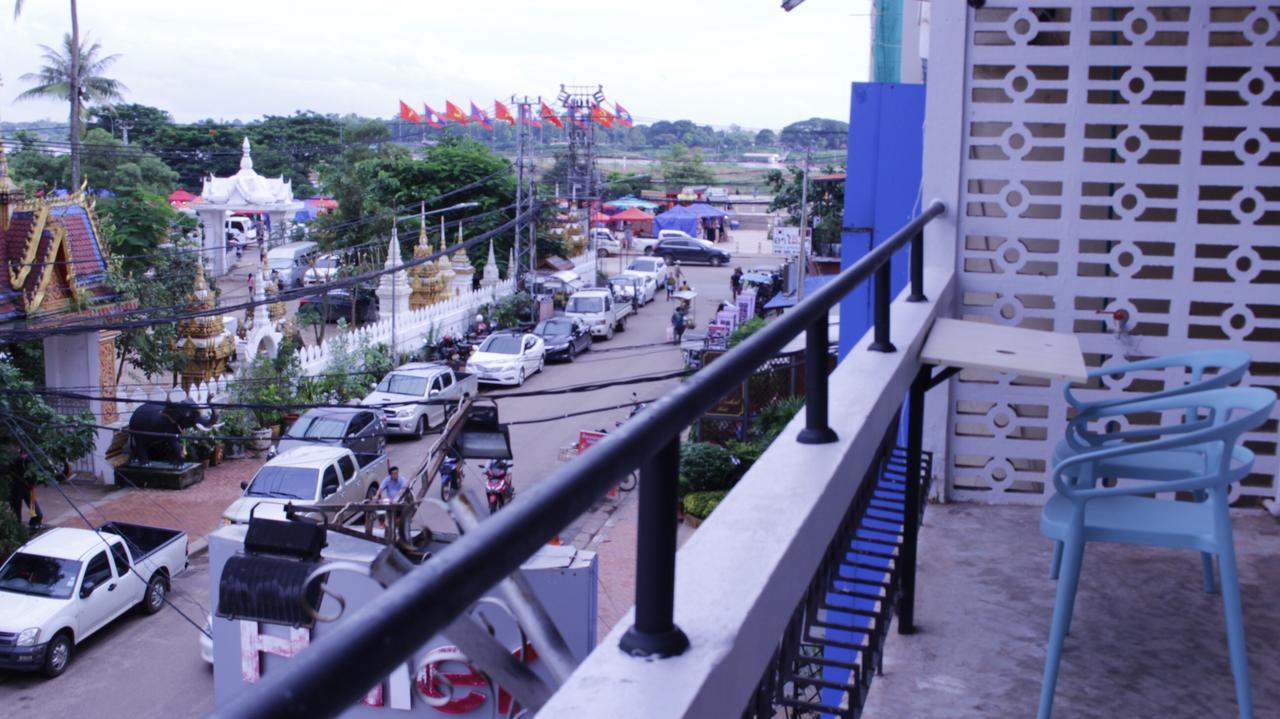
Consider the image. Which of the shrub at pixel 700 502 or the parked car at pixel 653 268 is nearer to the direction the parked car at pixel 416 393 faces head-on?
the shrub

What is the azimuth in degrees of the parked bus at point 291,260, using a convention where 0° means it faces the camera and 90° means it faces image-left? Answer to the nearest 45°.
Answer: approximately 45°

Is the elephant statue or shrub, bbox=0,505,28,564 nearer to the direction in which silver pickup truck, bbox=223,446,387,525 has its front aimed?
the shrub

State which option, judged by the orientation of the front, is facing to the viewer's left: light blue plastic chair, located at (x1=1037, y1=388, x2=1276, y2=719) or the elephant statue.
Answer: the light blue plastic chair

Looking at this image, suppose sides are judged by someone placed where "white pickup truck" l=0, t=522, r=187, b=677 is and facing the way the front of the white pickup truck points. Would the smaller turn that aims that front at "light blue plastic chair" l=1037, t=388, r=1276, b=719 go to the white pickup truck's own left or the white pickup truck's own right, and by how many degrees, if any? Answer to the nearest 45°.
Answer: approximately 45° to the white pickup truck's own left

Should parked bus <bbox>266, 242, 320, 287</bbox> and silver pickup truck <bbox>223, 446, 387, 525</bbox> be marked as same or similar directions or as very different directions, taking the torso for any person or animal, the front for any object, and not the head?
same or similar directions

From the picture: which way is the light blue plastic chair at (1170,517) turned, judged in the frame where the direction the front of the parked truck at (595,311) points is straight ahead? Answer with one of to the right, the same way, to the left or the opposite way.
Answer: to the right

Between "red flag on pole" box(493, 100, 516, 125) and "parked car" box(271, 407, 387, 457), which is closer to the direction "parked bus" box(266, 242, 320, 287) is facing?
the parked car

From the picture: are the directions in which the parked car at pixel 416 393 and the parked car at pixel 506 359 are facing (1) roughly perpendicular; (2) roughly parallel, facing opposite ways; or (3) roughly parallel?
roughly parallel

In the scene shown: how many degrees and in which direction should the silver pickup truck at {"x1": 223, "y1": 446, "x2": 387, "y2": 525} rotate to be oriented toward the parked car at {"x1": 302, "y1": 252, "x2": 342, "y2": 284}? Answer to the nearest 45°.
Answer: approximately 135° to its right

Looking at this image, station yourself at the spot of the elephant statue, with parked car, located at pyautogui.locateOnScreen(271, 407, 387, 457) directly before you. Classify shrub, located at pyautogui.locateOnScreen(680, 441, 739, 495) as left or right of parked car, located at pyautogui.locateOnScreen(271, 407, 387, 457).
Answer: right

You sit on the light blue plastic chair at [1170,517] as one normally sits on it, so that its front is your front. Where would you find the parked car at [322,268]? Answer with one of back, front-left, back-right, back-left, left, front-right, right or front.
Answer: front-right

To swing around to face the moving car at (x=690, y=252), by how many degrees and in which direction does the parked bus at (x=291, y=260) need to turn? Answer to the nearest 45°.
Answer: approximately 135° to its left
